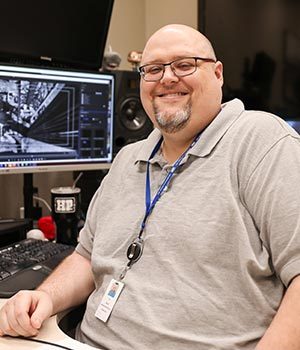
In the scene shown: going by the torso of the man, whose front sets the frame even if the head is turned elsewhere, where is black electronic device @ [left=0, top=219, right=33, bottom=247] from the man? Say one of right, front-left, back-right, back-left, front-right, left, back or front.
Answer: right

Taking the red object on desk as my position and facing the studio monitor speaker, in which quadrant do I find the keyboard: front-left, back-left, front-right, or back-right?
back-right

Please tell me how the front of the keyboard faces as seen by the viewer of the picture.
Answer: facing the viewer and to the right of the viewer

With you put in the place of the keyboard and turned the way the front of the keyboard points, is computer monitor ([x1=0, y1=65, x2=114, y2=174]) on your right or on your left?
on your left

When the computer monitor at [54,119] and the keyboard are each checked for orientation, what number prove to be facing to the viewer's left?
0

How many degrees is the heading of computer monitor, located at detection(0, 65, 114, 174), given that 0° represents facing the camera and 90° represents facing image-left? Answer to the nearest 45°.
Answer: approximately 315°

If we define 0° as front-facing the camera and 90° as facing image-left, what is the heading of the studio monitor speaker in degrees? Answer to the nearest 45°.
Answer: approximately 315°

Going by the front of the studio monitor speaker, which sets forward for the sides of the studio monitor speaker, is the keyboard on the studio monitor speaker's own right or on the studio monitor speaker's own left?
on the studio monitor speaker's own right
